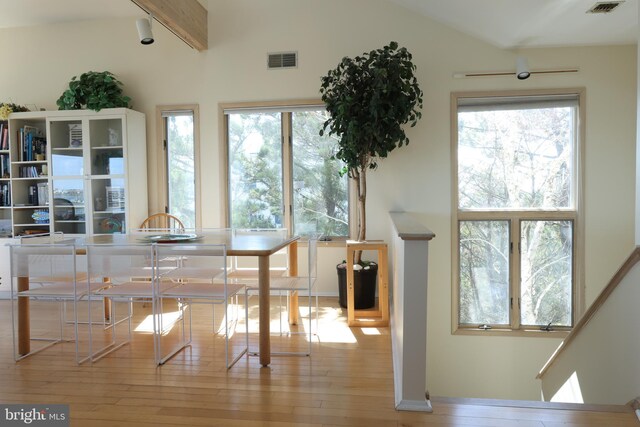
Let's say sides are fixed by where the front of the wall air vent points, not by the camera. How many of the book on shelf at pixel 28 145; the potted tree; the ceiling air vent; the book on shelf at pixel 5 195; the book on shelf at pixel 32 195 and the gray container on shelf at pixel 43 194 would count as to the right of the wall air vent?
4

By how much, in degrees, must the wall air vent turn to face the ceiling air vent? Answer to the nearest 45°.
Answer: approximately 45° to its left

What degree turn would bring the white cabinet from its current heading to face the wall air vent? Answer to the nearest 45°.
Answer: approximately 90° to its left

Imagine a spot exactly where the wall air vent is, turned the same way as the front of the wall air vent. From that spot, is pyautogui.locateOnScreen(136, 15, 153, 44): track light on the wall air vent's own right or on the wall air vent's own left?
on the wall air vent's own right

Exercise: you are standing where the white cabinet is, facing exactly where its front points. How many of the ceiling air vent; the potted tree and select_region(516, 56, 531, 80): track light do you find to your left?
3

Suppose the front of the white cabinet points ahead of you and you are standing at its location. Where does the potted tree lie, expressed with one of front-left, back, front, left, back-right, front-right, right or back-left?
left

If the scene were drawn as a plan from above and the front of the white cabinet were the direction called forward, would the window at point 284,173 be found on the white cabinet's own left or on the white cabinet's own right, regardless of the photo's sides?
on the white cabinet's own left

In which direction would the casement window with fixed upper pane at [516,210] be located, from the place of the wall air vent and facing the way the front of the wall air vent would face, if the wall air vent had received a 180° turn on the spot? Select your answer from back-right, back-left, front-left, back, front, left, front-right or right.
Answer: right

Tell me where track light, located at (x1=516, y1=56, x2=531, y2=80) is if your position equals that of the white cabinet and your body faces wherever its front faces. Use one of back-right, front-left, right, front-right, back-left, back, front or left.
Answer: left

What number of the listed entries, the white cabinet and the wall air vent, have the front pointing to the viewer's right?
0

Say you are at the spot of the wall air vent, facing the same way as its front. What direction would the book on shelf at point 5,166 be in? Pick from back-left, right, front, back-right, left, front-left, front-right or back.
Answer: right

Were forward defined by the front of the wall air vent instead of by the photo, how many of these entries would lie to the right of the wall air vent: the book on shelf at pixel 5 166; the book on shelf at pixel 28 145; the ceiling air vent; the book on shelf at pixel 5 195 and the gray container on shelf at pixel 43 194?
4

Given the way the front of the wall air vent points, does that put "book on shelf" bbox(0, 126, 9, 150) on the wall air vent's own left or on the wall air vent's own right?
on the wall air vent's own right
